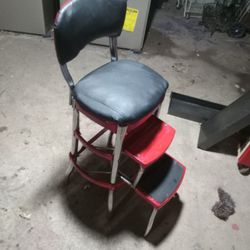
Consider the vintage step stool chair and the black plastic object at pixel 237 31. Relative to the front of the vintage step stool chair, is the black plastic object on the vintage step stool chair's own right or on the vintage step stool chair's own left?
on the vintage step stool chair's own left

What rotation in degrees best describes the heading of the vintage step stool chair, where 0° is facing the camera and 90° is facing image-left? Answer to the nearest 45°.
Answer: approximately 315°

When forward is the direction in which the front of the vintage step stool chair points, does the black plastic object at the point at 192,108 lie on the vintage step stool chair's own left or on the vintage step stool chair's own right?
on the vintage step stool chair's own left
